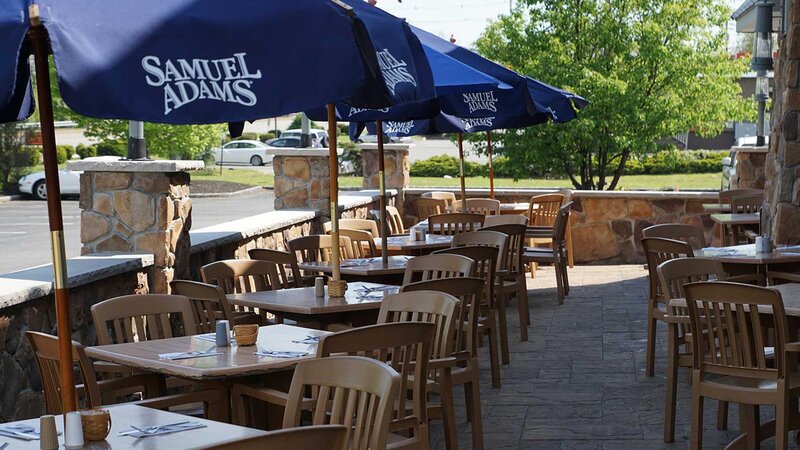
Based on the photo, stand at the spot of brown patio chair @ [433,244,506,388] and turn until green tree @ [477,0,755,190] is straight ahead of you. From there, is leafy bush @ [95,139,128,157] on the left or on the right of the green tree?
left

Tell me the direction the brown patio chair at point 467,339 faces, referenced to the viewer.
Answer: facing away from the viewer and to the left of the viewer

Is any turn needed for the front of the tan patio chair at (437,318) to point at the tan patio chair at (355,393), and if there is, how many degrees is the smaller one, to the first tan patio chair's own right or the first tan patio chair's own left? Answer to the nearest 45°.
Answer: approximately 45° to the first tan patio chair's own left

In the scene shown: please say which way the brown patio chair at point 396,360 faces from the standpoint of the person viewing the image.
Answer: facing away from the viewer and to the left of the viewer

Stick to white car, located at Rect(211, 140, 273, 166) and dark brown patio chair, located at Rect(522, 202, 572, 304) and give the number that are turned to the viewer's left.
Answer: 2

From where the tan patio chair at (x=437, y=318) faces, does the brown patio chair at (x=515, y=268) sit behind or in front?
behind

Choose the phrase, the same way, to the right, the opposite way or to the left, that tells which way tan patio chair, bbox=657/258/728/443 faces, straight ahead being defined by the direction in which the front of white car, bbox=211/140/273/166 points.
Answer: the opposite way

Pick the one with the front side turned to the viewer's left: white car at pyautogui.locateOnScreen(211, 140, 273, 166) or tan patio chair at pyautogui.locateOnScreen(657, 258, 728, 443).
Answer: the white car

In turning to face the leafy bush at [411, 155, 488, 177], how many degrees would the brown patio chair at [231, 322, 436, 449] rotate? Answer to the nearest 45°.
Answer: approximately 45° to its right

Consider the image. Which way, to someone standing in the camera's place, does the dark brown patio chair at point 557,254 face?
facing to the left of the viewer

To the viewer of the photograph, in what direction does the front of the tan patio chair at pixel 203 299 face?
facing away from the viewer and to the right of the viewer

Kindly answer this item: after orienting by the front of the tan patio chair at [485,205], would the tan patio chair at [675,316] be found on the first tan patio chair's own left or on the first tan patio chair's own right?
on the first tan patio chair's own left
